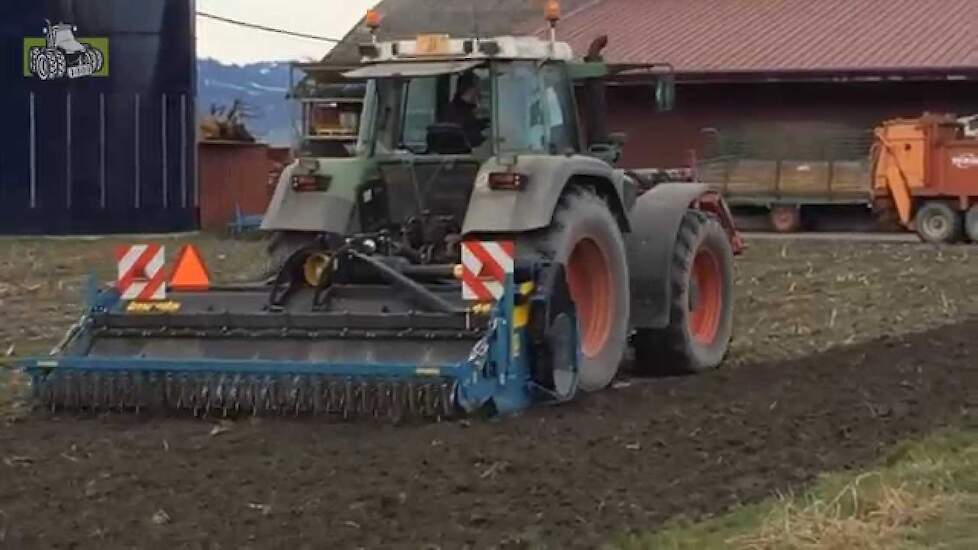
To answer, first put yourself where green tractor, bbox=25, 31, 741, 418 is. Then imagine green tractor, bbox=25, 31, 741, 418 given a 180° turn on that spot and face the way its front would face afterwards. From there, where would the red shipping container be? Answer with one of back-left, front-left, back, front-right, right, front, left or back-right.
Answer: back-right

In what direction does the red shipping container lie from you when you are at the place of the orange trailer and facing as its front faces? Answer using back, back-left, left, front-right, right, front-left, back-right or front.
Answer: back

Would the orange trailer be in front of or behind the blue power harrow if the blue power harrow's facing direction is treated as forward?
in front

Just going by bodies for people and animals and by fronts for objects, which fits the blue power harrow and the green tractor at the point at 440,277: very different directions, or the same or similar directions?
same or similar directions

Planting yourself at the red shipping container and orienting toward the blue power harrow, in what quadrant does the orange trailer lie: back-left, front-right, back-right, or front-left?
front-left

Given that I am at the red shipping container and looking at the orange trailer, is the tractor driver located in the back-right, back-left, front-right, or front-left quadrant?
front-right

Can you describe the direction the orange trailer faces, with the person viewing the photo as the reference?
facing to the right of the viewer

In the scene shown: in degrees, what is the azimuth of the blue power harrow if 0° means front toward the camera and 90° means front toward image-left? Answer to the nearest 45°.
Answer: approximately 225°

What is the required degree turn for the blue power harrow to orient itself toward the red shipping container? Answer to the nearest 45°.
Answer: approximately 45° to its left

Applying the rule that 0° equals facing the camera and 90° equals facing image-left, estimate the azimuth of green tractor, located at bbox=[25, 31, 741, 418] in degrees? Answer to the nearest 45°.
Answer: approximately 225°
